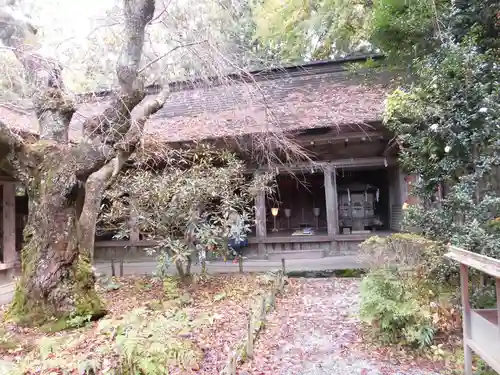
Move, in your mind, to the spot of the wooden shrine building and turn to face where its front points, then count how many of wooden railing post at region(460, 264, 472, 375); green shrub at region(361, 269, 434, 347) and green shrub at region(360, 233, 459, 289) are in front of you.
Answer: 3

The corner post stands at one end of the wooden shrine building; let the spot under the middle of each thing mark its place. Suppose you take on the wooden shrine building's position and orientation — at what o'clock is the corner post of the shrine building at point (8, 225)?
The corner post of the shrine building is roughly at 3 o'clock from the wooden shrine building.

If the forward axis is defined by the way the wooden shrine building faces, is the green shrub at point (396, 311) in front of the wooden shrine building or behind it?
in front

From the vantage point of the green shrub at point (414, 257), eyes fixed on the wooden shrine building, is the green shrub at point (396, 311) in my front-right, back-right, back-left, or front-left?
back-left

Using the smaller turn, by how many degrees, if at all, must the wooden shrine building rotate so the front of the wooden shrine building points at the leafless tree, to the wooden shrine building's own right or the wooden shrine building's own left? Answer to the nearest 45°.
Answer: approximately 45° to the wooden shrine building's own right

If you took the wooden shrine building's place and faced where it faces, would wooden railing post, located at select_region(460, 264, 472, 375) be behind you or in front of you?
in front

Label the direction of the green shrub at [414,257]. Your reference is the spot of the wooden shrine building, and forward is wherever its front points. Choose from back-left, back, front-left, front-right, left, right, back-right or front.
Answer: front

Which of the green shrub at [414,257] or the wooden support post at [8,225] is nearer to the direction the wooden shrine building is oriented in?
the green shrub

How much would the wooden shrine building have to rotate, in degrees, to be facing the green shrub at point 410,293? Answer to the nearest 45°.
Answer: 0° — it already faces it

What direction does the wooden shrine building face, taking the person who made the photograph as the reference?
facing the viewer

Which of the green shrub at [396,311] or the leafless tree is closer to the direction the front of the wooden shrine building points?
the green shrub
